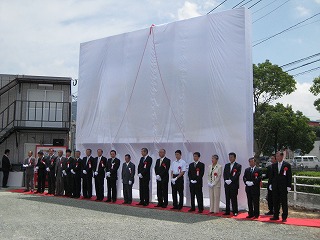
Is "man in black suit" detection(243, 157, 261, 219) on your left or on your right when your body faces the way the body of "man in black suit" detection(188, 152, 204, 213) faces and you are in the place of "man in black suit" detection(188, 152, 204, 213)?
on your left

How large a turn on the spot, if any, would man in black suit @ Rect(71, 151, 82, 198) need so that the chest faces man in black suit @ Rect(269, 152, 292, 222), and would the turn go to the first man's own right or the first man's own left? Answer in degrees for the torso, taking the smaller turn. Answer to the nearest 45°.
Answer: approximately 90° to the first man's own left

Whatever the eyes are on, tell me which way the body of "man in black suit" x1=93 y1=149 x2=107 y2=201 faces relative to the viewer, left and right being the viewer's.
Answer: facing the viewer and to the left of the viewer

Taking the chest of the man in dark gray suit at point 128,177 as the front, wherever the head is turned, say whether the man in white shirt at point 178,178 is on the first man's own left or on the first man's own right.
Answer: on the first man's own left

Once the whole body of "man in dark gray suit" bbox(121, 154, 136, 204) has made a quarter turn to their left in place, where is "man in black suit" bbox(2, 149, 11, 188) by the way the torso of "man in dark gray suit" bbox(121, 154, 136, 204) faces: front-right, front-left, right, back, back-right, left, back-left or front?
back

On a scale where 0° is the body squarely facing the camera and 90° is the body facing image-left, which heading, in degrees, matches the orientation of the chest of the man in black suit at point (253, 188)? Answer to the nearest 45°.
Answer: approximately 45°

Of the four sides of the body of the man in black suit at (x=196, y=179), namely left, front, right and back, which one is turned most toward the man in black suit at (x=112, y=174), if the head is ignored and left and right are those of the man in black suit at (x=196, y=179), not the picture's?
right

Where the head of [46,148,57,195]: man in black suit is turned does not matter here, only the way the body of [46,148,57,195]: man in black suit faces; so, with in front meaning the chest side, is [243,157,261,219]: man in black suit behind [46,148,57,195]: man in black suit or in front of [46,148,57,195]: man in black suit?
in front

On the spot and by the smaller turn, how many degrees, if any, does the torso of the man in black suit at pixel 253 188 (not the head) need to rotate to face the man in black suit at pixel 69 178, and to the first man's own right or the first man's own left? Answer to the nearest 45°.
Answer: approximately 90° to the first man's own right

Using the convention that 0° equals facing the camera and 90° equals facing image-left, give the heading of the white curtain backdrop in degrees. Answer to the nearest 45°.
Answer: approximately 45°

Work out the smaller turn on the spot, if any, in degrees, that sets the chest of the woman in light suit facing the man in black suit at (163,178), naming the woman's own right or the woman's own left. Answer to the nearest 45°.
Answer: approximately 90° to the woman's own right

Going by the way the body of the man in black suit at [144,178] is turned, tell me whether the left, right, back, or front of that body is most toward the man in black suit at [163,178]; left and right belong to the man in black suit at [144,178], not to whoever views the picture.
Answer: left

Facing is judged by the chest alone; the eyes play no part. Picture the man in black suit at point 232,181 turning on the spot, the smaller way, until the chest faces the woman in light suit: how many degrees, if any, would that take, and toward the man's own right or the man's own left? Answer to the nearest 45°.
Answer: approximately 90° to the man's own right

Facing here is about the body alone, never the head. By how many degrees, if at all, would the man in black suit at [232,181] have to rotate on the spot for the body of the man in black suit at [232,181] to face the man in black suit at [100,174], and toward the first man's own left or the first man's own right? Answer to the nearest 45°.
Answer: approximately 90° to the first man's own right
